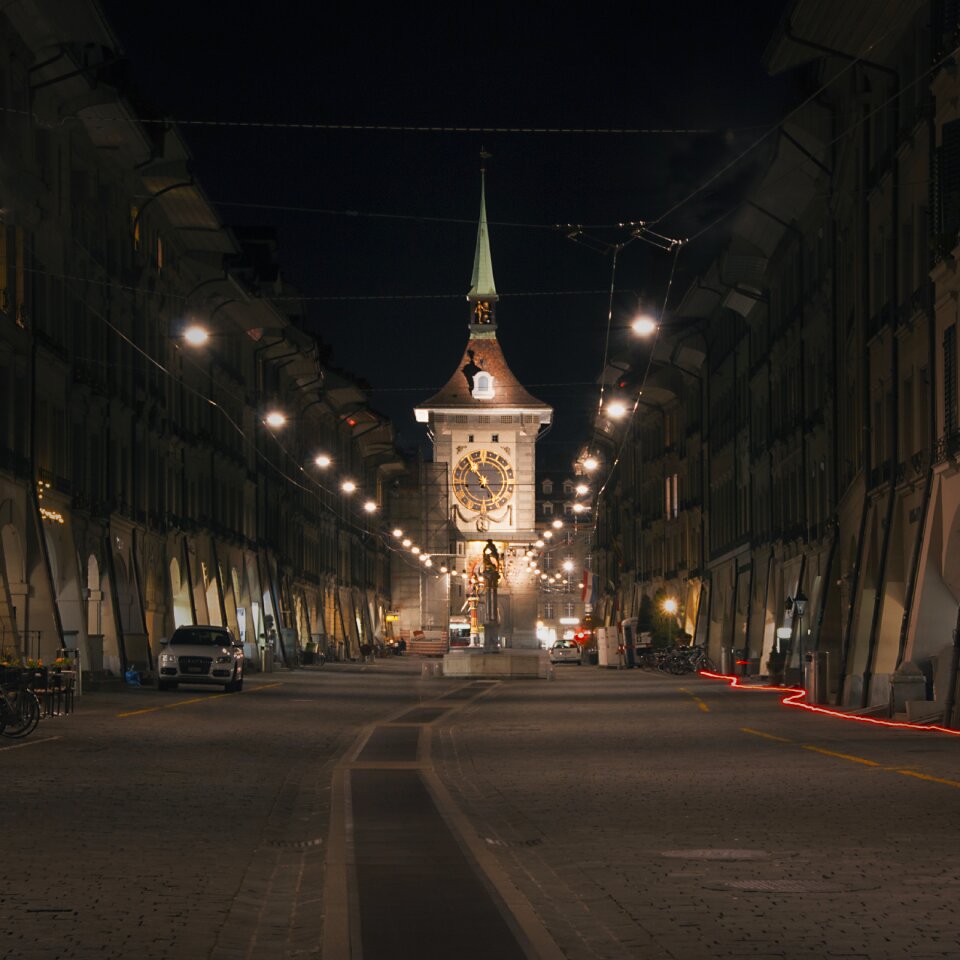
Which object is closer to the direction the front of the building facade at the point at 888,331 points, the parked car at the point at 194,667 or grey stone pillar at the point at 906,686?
the parked car

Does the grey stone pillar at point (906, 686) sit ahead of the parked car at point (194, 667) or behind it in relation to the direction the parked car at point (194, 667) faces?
ahead

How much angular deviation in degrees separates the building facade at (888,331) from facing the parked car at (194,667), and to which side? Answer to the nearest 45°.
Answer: approximately 45° to its right

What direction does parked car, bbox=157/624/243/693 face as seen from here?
toward the camera

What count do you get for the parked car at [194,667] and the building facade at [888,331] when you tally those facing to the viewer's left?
1

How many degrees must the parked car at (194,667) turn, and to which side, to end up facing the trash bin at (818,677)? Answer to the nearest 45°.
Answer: approximately 45° to its left

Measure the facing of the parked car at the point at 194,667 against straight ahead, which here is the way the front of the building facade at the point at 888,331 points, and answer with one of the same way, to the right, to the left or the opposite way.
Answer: to the left

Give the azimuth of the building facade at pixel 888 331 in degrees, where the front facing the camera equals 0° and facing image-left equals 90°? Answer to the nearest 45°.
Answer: approximately 90°

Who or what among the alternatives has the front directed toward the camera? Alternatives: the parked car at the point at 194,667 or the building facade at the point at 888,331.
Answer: the parked car
